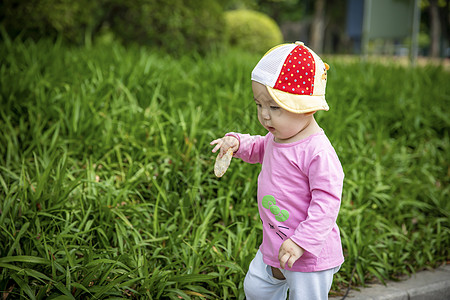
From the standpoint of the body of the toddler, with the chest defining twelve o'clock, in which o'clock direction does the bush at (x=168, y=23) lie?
The bush is roughly at 4 o'clock from the toddler.

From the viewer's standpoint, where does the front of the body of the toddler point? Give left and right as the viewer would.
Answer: facing the viewer and to the left of the viewer

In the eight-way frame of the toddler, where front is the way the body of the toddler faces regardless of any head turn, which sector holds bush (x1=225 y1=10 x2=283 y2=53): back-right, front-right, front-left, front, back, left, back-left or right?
back-right
